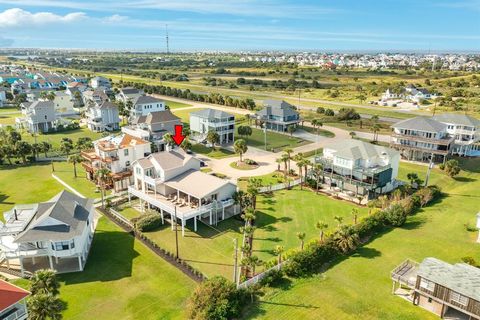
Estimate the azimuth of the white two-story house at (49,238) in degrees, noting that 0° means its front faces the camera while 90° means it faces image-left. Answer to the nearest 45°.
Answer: approximately 0°

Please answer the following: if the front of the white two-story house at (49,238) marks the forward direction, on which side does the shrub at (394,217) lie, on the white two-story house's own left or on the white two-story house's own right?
on the white two-story house's own left

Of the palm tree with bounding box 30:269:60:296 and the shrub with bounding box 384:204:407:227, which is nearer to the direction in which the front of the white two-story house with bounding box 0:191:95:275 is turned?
the palm tree

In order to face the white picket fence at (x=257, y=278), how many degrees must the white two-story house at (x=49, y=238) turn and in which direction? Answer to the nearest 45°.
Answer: approximately 45° to its left

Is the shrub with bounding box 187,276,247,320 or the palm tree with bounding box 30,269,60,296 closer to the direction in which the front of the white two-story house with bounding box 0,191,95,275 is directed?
the palm tree

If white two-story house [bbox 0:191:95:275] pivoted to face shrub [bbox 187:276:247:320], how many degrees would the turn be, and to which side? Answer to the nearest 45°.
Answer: approximately 45° to its left

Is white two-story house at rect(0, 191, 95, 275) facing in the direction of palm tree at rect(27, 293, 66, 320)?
yes

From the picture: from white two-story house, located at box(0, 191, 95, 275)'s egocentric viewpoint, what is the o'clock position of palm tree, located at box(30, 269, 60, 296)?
The palm tree is roughly at 12 o'clock from the white two-story house.

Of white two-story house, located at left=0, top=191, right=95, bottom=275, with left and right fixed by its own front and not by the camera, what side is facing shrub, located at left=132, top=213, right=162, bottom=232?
left

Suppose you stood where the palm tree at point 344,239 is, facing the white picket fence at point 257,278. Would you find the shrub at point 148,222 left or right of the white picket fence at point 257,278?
right
